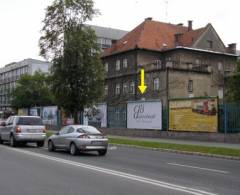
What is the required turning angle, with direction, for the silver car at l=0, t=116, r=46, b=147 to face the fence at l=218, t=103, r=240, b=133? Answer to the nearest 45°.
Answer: approximately 135° to its right

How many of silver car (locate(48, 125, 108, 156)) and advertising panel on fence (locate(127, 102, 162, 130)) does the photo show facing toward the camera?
1

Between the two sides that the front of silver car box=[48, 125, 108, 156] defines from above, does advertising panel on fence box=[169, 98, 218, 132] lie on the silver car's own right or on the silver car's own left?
on the silver car's own right

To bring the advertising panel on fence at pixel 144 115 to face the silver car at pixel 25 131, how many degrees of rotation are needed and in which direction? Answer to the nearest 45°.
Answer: approximately 45° to its right

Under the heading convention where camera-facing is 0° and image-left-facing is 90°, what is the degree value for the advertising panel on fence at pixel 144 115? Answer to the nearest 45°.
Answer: approximately 0°

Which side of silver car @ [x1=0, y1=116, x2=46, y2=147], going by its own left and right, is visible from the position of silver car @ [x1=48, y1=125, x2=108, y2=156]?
back

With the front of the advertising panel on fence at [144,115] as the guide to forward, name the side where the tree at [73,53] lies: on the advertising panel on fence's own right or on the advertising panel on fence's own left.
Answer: on the advertising panel on fence's own right

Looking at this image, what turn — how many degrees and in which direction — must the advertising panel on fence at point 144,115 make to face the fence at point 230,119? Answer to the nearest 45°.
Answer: approximately 45° to its left

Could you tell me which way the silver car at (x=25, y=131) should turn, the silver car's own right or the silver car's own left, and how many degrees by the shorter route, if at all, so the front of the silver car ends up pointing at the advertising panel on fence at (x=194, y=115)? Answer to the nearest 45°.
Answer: approximately 135° to the silver car's own right
